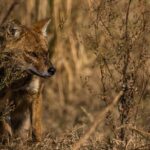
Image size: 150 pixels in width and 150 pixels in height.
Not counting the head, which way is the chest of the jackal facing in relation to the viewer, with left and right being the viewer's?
facing the viewer and to the right of the viewer
